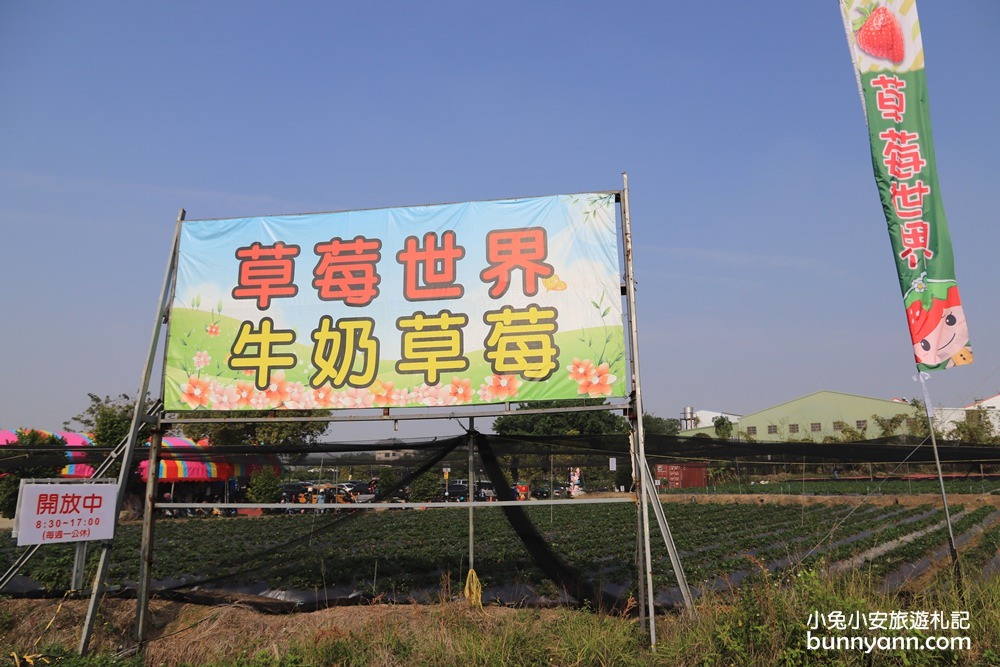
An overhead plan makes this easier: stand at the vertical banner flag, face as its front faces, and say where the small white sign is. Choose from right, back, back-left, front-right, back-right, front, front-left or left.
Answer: front-right

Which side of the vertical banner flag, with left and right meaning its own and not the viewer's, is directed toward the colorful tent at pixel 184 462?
right

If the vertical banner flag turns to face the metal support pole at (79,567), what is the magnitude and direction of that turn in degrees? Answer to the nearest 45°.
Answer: approximately 45° to its right

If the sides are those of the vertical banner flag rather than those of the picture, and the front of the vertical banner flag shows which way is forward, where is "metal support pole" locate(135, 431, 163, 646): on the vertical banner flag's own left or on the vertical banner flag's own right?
on the vertical banner flag's own right

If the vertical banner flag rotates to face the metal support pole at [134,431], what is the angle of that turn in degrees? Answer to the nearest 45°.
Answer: approximately 45° to its right

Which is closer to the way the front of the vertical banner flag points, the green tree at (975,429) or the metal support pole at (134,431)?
the metal support pole

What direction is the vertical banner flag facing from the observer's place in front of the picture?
facing the viewer

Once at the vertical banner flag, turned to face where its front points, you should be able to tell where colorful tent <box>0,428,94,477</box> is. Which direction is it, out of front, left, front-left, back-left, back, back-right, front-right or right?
right

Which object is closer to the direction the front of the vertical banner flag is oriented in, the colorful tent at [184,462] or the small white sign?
the small white sign

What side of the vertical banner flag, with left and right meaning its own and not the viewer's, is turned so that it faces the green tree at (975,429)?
back
